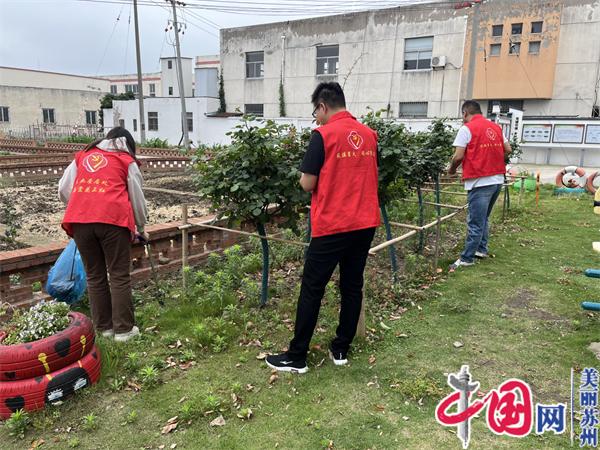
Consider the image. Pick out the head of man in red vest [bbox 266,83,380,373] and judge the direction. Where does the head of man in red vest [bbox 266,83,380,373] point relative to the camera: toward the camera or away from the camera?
away from the camera

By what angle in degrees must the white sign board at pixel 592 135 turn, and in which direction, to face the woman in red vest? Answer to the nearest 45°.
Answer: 0° — it already faces them

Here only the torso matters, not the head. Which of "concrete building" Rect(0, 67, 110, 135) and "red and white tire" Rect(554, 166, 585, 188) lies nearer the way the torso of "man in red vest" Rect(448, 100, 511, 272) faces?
the concrete building

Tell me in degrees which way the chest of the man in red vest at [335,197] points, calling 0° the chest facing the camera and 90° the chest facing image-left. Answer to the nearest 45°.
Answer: approximately 135°

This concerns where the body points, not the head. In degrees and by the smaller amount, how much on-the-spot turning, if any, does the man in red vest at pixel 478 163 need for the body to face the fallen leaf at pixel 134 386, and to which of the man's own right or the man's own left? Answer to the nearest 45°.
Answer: approximately 90° to the man's own left
